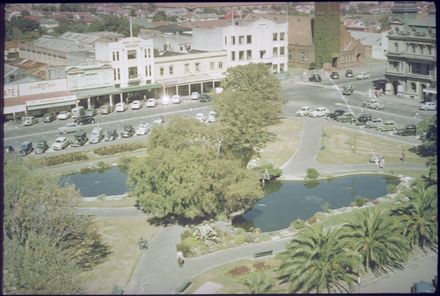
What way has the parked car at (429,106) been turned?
to the viewer's left

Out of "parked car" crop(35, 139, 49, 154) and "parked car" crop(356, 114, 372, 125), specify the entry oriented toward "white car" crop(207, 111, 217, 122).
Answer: "parked car" crop(356, 114, 372, 125)
